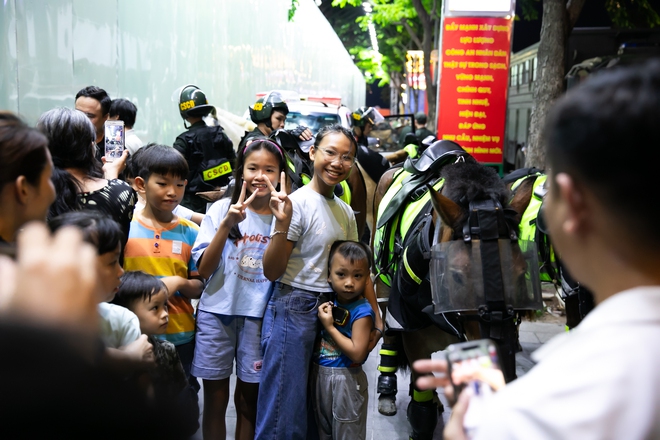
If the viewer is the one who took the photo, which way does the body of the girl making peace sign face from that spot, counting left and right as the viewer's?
facing the viewer

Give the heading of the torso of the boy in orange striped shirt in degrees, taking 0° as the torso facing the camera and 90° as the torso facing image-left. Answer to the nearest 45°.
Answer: approximately 0°

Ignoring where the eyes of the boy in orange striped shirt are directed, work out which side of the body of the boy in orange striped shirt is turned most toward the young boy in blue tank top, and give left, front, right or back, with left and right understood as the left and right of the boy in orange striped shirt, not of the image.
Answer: left

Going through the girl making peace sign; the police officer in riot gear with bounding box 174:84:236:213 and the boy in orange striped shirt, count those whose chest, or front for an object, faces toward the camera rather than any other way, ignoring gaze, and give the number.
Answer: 2

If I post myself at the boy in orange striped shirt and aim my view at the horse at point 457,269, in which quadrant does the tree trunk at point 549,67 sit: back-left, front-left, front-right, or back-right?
front-left

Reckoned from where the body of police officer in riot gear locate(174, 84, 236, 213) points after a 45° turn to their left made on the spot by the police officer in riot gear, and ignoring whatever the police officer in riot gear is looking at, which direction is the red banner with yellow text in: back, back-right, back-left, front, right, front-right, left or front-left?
back-right

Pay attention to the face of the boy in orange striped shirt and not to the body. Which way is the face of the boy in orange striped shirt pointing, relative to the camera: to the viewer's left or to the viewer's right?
to the viewer's right

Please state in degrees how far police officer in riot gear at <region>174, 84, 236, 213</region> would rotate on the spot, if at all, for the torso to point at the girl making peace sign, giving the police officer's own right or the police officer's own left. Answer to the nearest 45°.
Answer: approximately 135° to the police officer's own left

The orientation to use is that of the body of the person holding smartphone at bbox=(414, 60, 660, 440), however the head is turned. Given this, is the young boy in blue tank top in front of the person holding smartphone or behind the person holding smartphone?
in front

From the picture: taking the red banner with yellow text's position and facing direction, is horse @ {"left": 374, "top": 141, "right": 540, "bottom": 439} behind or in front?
in front

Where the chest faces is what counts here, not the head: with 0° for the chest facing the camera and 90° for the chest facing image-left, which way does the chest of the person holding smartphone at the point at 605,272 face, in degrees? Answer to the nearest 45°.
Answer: approximately 135°

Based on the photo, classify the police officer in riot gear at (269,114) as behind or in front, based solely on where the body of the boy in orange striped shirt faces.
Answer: behind

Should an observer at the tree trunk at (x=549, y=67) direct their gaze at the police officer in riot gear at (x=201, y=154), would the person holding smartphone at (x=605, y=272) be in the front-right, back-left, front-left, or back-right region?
front-left

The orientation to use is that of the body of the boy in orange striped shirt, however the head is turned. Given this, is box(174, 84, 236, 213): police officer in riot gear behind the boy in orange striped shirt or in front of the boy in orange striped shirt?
behind

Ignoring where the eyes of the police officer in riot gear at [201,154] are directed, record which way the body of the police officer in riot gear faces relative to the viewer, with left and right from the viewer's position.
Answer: facing away from the viewer and to the left of the viewer

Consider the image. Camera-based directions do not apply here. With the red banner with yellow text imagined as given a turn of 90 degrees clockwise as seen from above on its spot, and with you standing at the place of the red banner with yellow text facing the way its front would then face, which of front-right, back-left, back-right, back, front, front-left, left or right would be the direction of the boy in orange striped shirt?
left

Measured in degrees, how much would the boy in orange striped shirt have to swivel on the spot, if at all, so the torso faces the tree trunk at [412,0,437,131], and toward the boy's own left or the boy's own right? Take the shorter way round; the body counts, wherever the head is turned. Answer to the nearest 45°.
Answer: approximately 135° to the boy's own left
